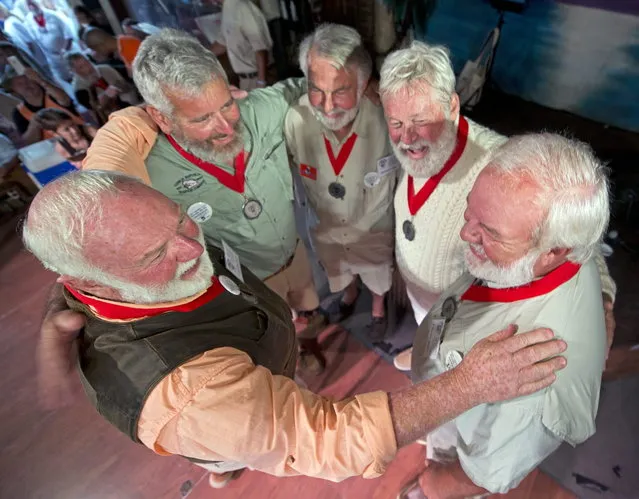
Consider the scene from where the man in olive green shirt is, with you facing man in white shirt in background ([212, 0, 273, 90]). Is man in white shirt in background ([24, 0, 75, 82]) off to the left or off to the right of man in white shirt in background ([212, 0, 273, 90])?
left

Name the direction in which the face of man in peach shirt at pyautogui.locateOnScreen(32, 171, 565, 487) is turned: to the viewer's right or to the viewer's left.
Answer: to the viewer's right

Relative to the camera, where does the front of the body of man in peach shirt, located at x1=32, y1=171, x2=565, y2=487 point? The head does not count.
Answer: to the viewer's right

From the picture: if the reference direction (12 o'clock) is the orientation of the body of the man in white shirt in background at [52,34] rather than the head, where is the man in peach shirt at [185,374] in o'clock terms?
The man in peach shirt is roughly at 12 o'clock from the man in white shirt in background.

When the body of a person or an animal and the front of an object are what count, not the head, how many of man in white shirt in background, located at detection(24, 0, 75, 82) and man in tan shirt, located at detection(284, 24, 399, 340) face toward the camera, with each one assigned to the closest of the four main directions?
2

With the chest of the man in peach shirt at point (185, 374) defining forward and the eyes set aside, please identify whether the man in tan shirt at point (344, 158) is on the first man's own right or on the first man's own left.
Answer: on the first man's own left
